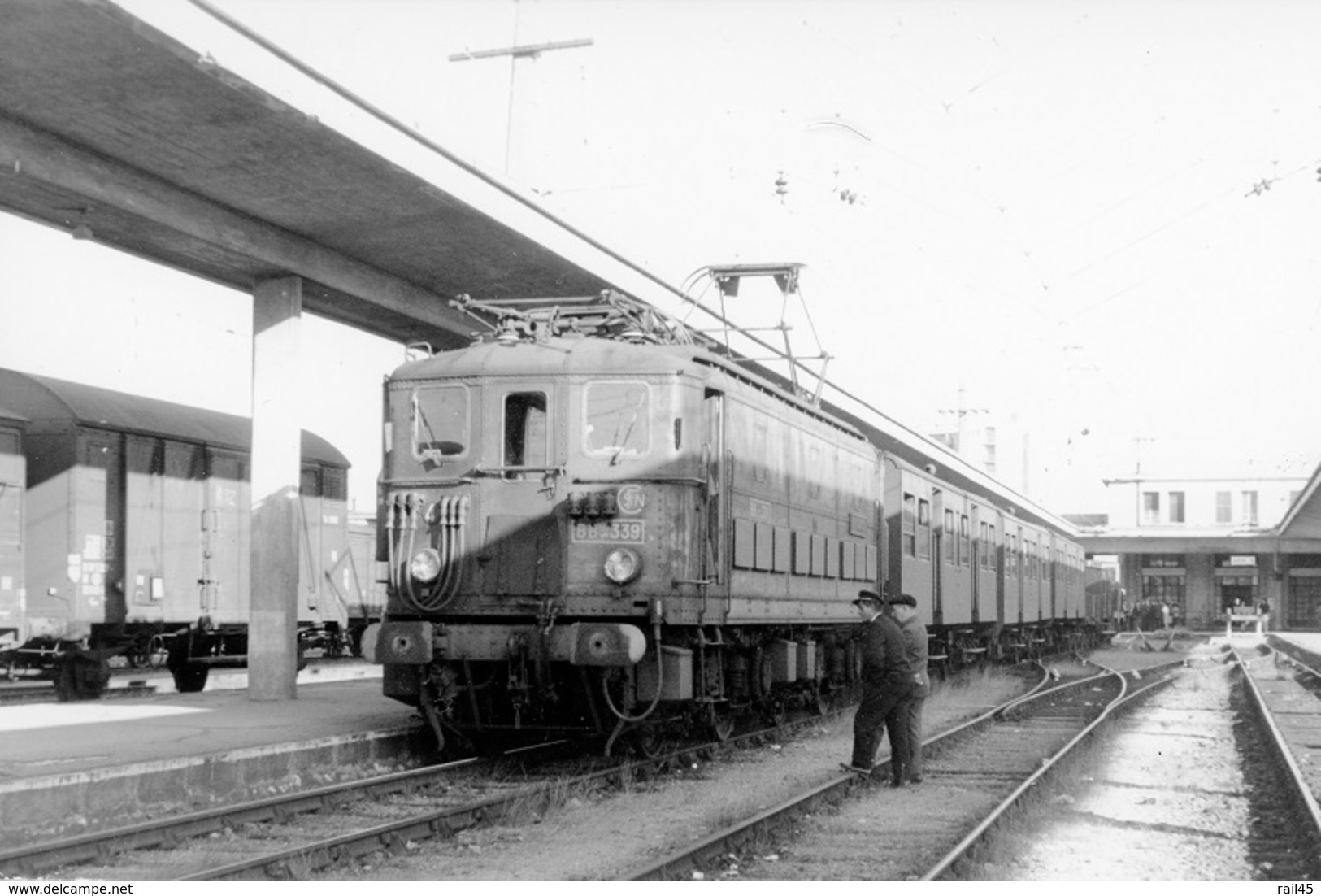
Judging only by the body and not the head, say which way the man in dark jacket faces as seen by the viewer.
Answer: to the viewer's left

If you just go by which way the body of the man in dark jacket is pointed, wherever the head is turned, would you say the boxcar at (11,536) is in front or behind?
in front

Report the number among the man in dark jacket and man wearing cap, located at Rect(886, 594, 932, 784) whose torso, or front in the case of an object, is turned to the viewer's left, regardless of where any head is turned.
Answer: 2

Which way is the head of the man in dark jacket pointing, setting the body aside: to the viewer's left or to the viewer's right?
to the viewer's left

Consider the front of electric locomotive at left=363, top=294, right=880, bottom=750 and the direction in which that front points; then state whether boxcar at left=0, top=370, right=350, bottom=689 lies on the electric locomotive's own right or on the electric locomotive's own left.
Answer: on the electric locomotive's own right

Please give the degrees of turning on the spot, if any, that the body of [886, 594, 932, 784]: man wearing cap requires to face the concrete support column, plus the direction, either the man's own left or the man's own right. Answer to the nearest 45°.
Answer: approximately 45° to the man's own right

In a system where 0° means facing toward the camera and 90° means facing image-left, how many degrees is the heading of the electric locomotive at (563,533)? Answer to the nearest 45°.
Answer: approximately 45°

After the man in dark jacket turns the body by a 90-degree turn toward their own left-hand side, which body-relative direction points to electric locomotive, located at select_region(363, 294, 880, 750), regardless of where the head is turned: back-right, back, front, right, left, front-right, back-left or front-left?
right

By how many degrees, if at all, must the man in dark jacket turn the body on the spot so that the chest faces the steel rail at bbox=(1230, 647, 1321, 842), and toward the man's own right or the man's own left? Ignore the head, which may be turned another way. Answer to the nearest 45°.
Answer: approximately 180°

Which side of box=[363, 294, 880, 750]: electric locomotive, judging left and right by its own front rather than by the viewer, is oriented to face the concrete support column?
right

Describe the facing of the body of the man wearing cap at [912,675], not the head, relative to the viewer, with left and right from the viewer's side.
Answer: facing to the left of the viewer

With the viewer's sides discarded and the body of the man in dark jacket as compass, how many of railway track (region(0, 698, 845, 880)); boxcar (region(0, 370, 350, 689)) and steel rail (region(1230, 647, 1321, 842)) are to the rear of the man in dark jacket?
1
